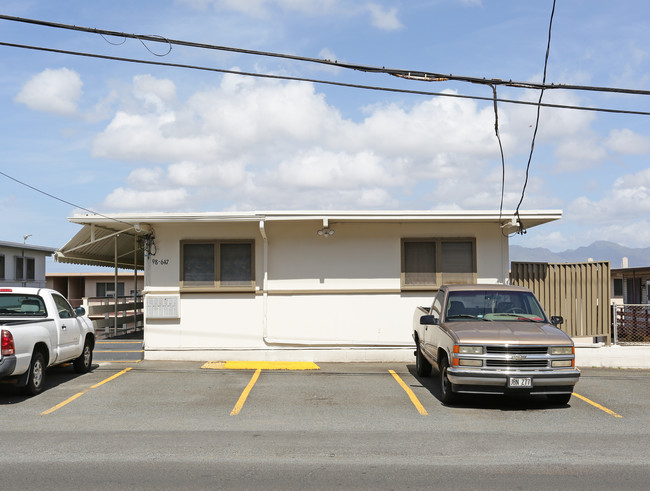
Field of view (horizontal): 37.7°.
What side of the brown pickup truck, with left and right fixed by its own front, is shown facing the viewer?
front

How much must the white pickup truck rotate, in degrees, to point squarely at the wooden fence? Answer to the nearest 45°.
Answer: approximately 45° to its right

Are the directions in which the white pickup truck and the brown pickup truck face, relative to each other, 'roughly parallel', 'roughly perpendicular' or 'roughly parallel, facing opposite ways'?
roughly parallel, facing opposite ways

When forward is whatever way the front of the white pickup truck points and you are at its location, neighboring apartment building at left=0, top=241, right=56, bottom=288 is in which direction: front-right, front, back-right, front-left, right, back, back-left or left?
front-left

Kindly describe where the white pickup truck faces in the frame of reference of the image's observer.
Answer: facing away from the viewer and to the right of the viewer

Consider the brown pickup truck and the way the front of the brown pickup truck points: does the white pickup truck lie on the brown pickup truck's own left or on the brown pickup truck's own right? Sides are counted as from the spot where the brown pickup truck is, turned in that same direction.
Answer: on the brown pickup truck's own right

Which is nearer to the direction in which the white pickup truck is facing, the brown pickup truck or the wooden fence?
the wooden fence

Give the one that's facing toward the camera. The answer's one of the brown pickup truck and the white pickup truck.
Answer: the brown pickup truck

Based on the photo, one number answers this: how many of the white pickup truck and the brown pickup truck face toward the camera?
1
